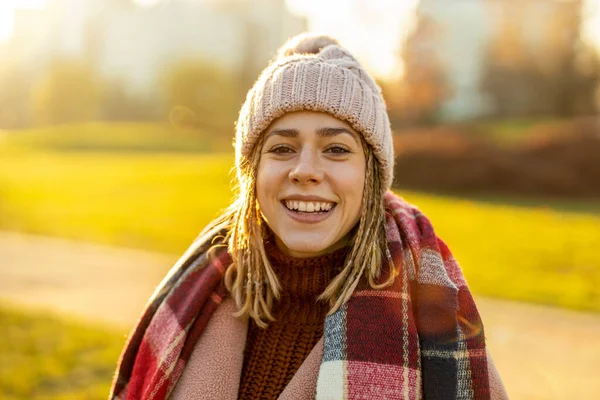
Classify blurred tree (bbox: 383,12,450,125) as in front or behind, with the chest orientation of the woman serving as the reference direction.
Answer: behind

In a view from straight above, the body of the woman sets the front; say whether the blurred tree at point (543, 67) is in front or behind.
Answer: behind

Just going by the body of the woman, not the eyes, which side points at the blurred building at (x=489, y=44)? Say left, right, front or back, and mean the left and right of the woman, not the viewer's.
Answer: back

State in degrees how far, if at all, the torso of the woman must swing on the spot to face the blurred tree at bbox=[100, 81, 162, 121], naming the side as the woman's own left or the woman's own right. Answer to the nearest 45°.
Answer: approximately 180°

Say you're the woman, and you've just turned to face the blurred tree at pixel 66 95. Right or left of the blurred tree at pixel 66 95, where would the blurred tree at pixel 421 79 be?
right

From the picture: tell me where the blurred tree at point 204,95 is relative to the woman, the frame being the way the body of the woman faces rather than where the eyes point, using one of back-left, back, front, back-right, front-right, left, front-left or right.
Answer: back

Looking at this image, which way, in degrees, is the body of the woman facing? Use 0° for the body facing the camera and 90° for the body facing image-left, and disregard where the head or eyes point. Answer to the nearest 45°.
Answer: approximately 0°

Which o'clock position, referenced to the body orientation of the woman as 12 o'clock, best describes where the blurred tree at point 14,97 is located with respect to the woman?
The blurred tree is roughly at 5 o'clock from the woman.
